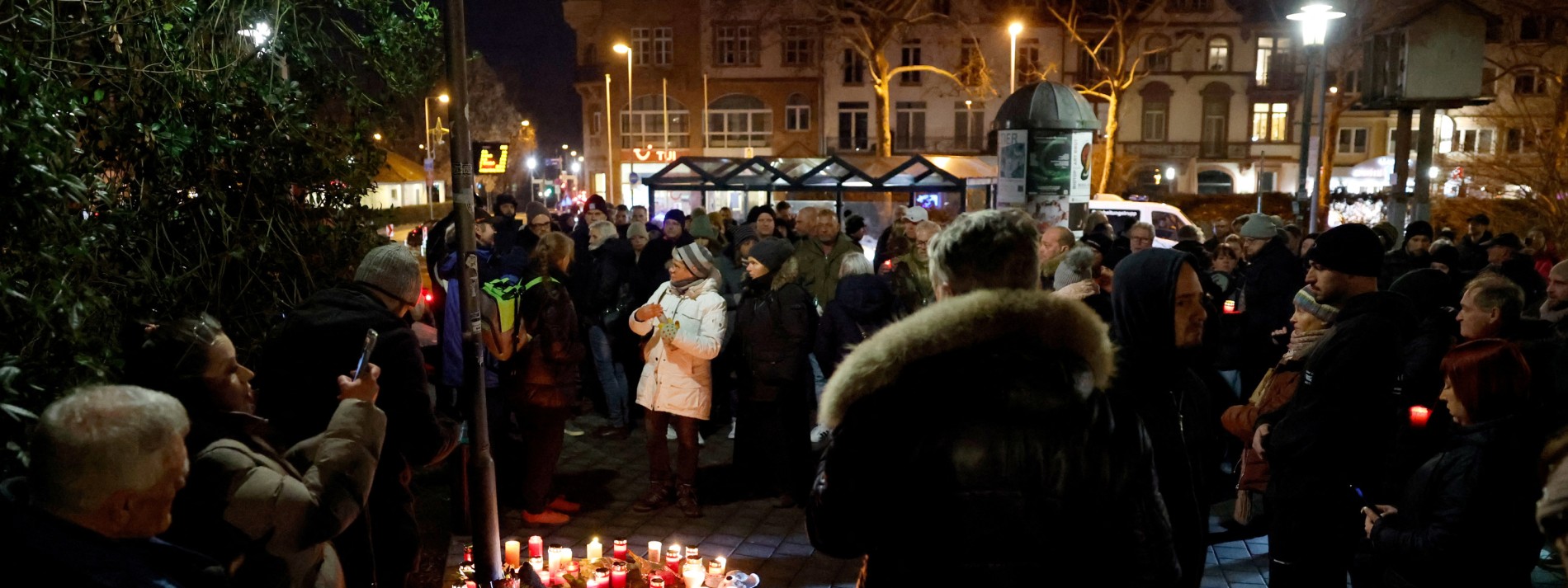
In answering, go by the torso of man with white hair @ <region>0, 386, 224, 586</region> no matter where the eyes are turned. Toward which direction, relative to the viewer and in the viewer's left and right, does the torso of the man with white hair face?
facing away from the viewer and to the right of the viewer

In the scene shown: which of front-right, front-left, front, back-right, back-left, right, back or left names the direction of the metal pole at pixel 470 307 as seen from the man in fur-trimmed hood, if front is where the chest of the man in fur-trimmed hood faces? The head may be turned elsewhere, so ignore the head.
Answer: front-left

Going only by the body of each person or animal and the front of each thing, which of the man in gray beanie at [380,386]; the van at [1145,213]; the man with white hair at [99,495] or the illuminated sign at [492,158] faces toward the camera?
the illuminated sign

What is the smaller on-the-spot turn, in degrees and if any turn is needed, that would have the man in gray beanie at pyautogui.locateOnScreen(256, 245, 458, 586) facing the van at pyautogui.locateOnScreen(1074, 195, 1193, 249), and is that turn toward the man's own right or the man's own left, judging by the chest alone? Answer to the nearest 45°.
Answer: approximately 45° to the man's own left

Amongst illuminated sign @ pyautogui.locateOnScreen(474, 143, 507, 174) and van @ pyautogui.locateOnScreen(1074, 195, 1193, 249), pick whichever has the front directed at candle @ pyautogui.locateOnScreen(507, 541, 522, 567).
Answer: the illuminated sign

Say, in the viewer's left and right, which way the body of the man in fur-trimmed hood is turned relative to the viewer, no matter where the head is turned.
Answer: facing away from the viewer

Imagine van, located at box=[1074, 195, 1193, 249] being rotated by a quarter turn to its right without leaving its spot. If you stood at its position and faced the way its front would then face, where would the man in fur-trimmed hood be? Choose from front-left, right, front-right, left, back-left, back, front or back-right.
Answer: front

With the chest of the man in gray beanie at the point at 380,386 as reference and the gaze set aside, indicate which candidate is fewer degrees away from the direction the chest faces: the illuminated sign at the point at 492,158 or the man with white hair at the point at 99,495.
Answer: the illuminated sign

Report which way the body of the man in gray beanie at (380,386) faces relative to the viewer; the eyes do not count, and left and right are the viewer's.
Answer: facing to the right of the viewer

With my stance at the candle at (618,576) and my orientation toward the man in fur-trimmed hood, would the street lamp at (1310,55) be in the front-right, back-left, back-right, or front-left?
back-left
